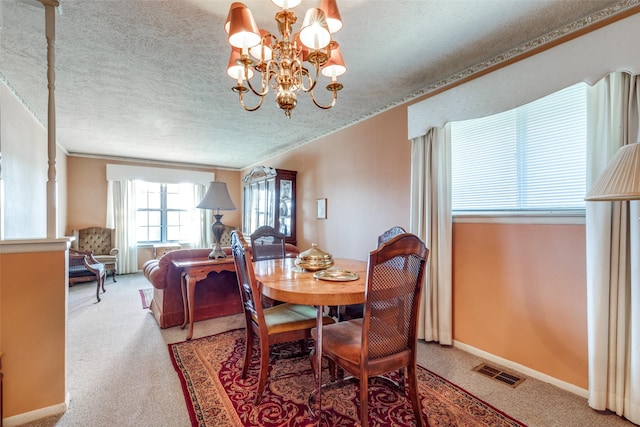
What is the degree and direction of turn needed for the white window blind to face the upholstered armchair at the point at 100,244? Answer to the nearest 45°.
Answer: approximately 45° to its right

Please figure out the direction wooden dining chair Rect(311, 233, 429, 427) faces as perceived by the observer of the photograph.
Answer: facing away from the viewer and to the left of the viewer

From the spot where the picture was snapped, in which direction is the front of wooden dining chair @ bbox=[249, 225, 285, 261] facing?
facing the viewer

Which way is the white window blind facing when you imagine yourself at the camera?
facing the viewer and to the left of the viewer

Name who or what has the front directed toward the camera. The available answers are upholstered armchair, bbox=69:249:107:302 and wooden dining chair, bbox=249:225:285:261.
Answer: the wooden dining chair

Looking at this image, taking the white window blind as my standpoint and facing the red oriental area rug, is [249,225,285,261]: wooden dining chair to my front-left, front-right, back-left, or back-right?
front-right

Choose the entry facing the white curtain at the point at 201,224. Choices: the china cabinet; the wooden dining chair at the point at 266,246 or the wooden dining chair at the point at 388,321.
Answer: the wooden dining chair at the point at 388,321

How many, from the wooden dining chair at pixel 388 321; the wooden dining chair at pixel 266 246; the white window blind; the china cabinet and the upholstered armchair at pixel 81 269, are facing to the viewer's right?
1

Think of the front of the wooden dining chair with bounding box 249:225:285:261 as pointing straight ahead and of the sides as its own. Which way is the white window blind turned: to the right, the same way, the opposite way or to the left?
to the right

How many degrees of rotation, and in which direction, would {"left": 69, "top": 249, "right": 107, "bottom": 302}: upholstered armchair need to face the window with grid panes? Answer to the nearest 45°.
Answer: approximately 45° to its left

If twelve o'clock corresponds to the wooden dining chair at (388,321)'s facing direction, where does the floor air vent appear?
The floor air vent is roughly at 3 o'clock from the wooden dining chair.

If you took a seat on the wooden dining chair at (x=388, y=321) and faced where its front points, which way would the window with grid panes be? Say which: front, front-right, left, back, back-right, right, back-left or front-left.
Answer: front

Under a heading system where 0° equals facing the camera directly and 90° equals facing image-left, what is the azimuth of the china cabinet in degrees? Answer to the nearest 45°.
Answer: approximately 45°

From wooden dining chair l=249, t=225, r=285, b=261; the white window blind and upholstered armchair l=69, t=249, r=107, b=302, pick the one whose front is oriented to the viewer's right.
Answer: the upholstered armchair

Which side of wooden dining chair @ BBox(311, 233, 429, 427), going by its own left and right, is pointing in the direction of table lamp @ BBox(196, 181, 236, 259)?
front
